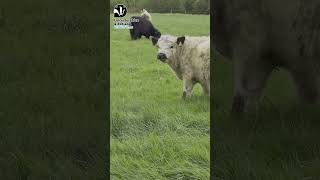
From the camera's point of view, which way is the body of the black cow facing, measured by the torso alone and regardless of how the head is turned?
to the viewer's right
